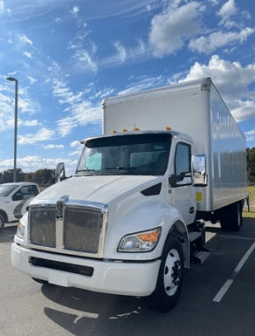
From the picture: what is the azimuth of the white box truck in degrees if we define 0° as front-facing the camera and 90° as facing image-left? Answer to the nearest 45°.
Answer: approximately 45°

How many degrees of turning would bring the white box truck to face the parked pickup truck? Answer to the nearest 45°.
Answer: approximately 90° to its right
